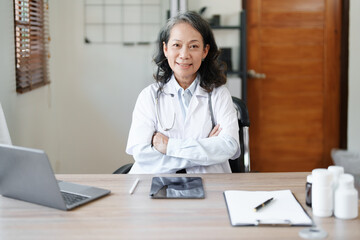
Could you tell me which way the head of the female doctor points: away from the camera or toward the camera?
toward the camera

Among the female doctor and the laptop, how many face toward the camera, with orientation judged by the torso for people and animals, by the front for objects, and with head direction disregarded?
1

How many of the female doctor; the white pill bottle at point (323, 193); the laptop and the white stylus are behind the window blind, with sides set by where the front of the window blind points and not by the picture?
0

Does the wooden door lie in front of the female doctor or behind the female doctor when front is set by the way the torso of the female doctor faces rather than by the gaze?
behind

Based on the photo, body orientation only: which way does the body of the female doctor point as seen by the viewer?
toward the camera

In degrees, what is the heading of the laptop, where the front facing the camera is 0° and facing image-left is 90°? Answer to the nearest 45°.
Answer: approximately 225°

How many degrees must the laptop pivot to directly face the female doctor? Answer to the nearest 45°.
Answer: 0° — it already faces them

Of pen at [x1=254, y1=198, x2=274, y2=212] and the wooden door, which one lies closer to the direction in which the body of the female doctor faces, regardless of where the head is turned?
the pen

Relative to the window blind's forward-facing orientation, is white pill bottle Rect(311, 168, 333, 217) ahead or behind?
ahead

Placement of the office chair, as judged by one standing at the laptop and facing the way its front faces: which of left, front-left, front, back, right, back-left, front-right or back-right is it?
front

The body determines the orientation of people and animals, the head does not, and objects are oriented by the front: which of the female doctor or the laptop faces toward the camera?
the female doctor

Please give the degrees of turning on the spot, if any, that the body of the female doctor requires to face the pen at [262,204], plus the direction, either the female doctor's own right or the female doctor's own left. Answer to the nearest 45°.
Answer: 0° — they already face it
